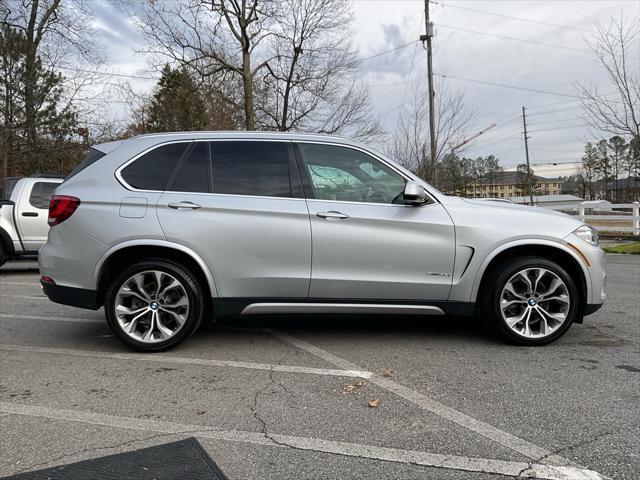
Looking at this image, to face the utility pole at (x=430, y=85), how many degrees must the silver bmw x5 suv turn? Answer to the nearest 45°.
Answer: approximately 90° to its left

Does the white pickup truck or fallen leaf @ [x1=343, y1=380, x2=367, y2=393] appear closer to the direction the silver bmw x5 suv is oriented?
the fallen leaf

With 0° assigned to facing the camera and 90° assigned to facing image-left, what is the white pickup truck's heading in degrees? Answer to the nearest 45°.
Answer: approximately 225°

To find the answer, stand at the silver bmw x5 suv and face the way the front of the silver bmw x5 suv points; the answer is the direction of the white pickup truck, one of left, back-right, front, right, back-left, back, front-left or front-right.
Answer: back-left

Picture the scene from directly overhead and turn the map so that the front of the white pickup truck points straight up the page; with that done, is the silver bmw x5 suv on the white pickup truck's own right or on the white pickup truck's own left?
on the white pickup truck's own right

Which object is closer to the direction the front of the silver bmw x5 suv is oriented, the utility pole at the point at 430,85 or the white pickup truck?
the utility pole

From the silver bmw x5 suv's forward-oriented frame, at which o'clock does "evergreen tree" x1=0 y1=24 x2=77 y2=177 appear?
The evergreen tree is roughly at 8 o'clock from the silver bmw x5 suv.

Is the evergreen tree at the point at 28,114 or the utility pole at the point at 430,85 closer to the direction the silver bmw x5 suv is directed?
the utility pole

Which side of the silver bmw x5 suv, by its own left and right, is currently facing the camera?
right

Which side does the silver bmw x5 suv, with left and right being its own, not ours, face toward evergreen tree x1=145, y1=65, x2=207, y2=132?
left

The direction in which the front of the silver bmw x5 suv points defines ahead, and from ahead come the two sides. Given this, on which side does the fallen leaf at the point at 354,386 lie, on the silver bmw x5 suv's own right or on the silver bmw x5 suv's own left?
on the silver bmw x5 suv's own right

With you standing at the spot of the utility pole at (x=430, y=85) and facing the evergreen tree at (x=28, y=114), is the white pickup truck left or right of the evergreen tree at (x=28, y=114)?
left
